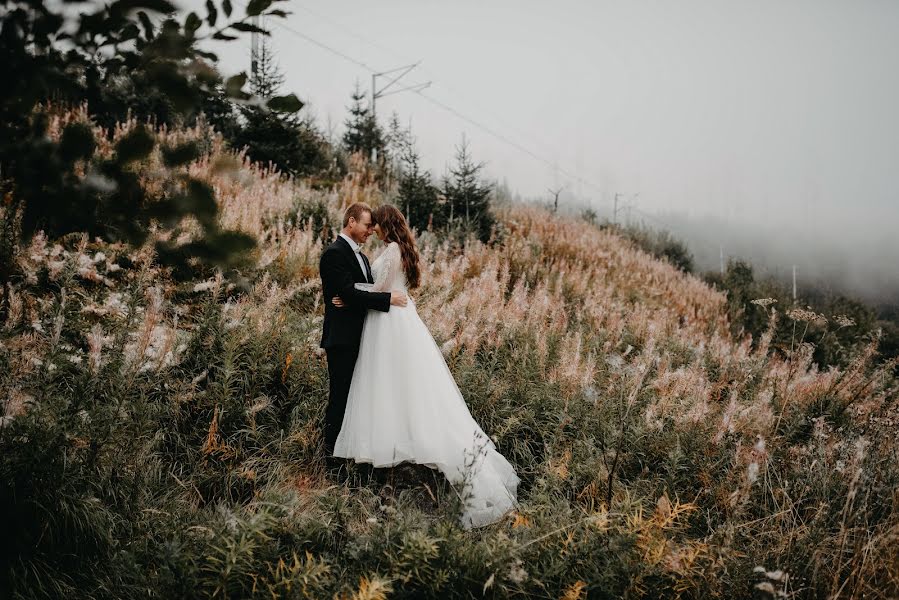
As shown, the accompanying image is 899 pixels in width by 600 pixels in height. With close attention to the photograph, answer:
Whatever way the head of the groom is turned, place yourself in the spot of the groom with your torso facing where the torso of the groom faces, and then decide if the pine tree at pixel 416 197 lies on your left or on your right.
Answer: on your left

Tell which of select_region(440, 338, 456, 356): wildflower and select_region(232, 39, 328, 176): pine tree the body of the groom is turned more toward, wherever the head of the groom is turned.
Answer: the wildflower

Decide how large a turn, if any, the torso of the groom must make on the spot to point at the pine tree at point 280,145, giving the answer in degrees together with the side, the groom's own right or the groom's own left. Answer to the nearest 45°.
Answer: approximately 90° to the groom's own left

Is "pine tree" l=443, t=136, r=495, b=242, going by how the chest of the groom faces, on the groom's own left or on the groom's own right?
on the groom's own left

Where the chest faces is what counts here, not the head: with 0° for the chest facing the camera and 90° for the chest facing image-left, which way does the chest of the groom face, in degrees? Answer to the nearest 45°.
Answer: approximately 270°
